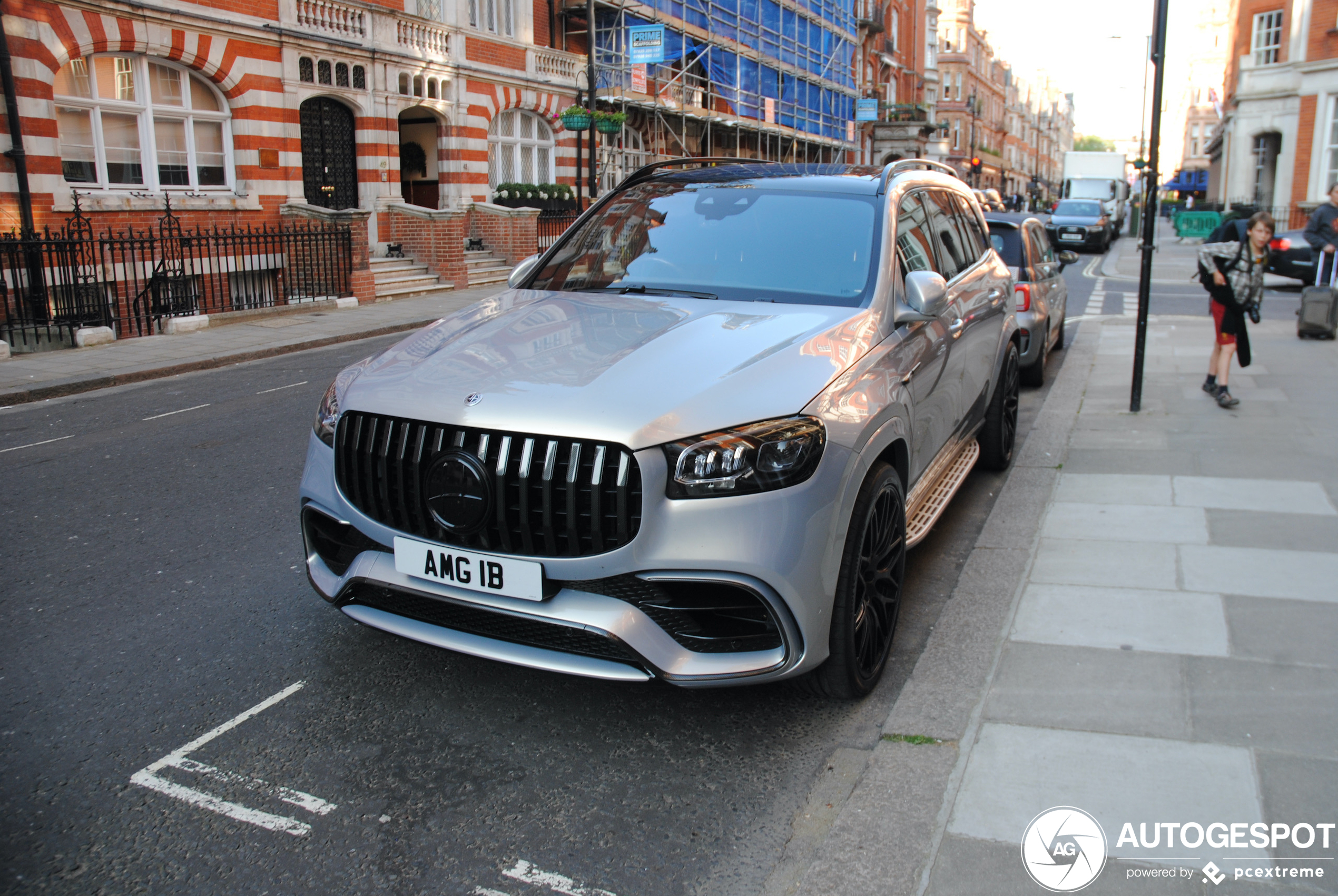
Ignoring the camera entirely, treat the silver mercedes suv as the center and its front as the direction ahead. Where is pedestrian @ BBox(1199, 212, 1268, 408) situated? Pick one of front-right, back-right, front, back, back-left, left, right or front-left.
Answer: back

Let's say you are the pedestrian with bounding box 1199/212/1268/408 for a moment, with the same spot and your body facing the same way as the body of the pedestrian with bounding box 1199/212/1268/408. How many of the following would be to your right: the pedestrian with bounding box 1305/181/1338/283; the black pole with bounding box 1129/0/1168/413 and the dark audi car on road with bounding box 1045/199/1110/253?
1

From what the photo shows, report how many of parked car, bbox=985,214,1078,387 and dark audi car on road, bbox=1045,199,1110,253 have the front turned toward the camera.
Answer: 1

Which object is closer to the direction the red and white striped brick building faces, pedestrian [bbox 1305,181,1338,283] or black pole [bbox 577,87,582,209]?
the pedestrian

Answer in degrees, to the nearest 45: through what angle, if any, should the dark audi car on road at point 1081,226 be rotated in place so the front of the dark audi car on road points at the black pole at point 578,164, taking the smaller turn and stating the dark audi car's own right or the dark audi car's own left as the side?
approximately 45° to the dark audi car's own right

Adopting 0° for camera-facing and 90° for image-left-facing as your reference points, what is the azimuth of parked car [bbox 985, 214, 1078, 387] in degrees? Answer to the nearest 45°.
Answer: approximately 180°

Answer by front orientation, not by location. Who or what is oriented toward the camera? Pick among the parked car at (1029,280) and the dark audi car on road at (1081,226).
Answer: the dark audi car on road at (1081,226)

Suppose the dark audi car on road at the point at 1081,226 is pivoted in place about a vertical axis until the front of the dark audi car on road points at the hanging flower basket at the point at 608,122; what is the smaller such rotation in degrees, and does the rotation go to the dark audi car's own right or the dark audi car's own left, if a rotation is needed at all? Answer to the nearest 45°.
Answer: approximately 45° to the dark audi car's own right

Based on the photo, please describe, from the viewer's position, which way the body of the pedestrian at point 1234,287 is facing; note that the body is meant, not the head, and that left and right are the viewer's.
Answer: facing the viewer and to the right of the viewer

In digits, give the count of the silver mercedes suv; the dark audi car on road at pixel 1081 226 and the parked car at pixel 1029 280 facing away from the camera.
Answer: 1

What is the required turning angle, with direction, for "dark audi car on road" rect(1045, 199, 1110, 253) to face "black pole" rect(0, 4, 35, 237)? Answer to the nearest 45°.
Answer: approximately 45° to its right

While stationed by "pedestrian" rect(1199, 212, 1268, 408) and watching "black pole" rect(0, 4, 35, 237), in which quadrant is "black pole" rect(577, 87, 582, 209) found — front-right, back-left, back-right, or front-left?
front-right

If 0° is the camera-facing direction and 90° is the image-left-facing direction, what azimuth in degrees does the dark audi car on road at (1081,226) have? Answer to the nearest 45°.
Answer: approximately 0°
